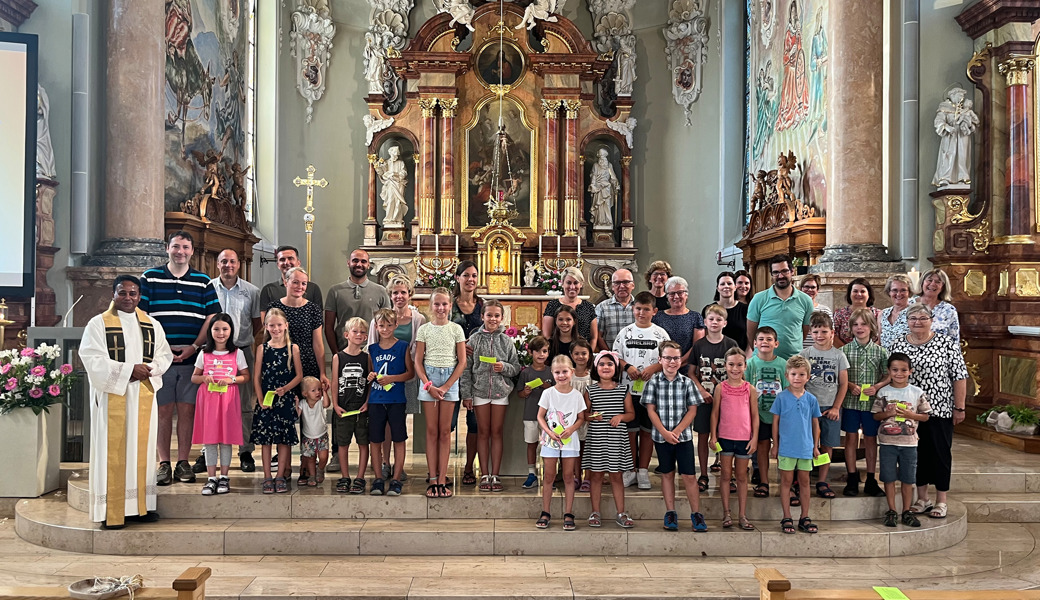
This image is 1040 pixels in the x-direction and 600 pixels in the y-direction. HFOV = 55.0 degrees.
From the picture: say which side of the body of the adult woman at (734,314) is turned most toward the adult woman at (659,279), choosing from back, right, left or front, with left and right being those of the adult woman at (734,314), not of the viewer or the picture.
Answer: right

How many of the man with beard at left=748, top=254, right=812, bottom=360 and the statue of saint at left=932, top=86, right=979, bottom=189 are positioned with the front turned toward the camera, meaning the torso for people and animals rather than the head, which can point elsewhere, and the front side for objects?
2

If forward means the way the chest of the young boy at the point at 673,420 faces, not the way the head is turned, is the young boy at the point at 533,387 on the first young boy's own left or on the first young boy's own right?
on the first young boy's own right

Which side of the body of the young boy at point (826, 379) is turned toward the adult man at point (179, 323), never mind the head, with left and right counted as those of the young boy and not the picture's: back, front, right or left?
right

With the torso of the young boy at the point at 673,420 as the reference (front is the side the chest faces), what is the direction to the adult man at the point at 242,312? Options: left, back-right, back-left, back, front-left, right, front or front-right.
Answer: right

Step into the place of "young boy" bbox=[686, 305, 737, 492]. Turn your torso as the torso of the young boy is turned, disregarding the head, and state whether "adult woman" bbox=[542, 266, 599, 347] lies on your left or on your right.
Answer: on your right

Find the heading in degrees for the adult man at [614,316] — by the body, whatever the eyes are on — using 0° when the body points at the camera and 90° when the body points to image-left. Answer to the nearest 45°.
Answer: approximately 0°

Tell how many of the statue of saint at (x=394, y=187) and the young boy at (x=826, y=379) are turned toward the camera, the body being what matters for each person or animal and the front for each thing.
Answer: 2
